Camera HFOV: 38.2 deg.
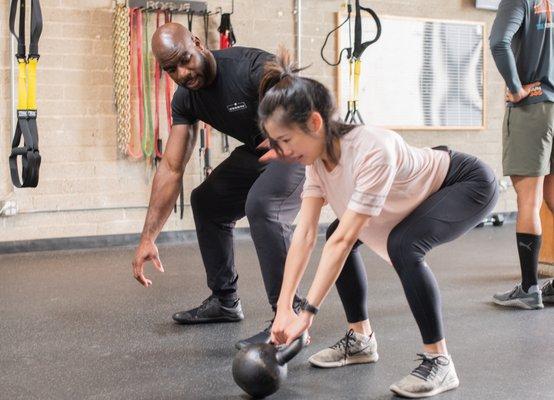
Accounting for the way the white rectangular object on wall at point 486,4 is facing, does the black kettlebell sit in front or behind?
in front

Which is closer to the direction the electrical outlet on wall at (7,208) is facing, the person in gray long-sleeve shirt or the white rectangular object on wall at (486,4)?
the person in gray long-sleeve shirt

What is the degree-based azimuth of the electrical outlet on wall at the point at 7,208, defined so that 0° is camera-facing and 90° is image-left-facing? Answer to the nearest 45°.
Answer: approximately 0°

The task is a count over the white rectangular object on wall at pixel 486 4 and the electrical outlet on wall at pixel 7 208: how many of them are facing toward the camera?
2

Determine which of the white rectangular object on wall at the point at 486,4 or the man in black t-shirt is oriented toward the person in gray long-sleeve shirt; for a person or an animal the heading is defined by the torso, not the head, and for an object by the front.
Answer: the white rectangular object on wall

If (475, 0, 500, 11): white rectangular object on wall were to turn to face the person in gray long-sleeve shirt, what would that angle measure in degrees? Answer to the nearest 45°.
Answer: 0° — it already faces them

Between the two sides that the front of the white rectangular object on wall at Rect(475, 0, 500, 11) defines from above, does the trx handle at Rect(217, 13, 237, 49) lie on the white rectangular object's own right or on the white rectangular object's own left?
on the white rectangular object's own right

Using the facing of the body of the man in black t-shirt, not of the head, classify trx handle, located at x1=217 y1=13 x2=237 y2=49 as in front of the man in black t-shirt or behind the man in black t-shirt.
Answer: behind

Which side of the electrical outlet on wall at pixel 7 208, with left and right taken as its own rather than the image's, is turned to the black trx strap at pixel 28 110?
front

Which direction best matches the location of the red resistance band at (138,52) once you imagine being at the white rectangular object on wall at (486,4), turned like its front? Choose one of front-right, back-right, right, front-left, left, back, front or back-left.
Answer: front-right

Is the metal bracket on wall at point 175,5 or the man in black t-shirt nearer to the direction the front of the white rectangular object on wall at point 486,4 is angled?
the man in black t-shirt
